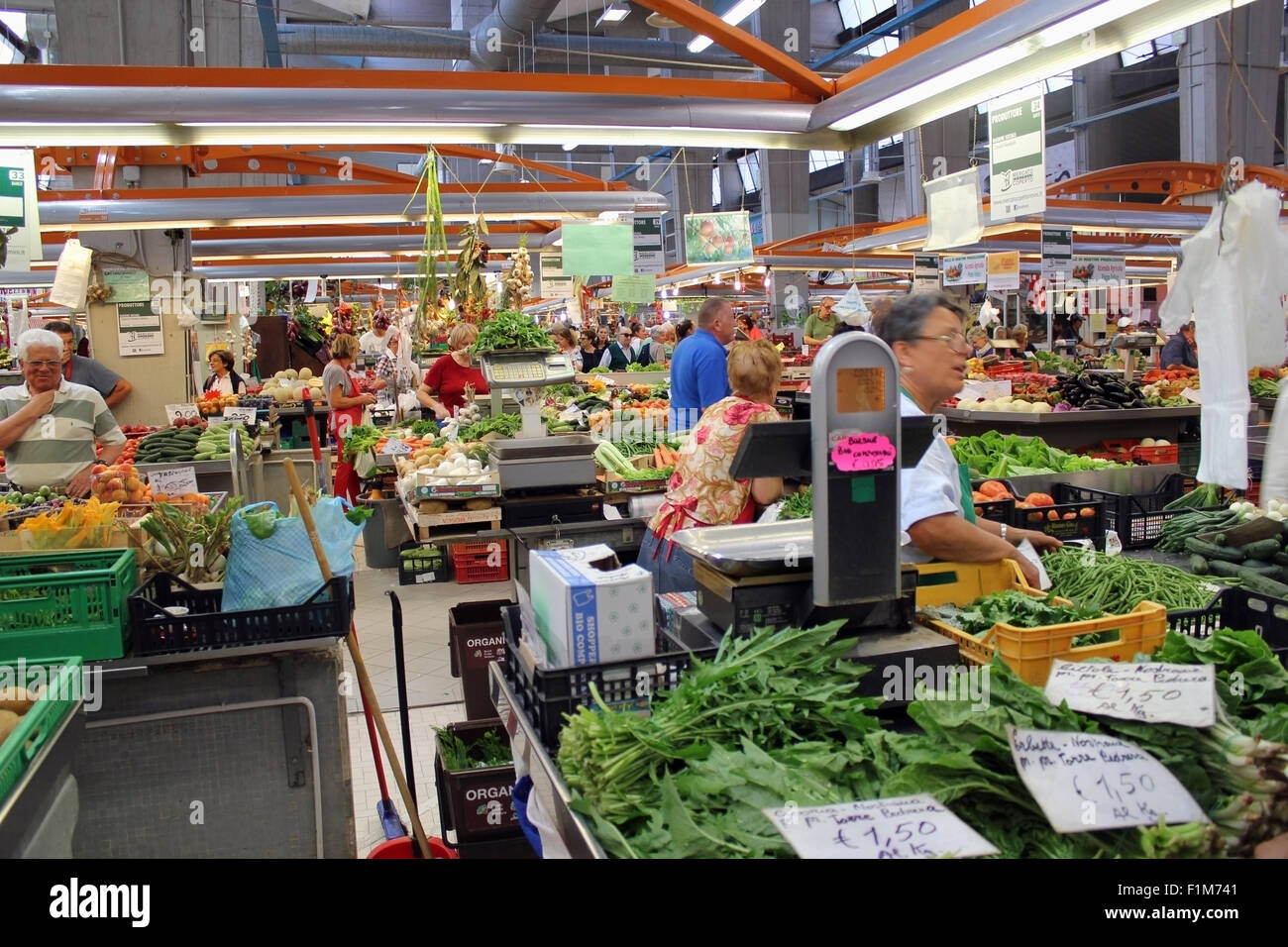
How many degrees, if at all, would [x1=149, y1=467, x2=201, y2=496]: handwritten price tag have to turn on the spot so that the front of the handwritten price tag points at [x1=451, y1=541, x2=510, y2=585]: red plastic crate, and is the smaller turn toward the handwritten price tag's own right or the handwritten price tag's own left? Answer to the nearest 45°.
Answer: approximately 135° to the handwritten price tag's own left

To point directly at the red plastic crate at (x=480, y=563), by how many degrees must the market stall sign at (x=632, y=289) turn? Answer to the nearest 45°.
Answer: approximately 45° to its right

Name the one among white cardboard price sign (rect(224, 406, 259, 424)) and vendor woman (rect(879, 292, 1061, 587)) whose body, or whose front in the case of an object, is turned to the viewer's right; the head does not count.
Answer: the vendor woman

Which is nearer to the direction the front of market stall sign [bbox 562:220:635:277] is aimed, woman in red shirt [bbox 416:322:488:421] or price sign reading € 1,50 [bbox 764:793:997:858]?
the price sign reading € 1,50

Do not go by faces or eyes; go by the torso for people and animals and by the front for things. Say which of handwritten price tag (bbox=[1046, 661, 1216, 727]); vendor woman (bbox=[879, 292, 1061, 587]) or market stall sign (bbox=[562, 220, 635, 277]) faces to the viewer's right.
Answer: the vendor woman

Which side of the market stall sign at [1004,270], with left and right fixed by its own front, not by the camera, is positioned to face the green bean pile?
front

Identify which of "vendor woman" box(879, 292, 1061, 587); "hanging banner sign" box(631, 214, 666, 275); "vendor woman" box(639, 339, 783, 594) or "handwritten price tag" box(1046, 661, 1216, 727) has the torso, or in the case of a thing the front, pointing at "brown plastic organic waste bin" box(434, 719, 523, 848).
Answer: the hanging banner sign

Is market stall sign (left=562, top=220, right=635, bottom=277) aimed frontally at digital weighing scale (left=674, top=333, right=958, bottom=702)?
yes

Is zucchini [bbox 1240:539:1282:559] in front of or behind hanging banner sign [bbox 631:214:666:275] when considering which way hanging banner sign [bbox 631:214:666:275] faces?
in front

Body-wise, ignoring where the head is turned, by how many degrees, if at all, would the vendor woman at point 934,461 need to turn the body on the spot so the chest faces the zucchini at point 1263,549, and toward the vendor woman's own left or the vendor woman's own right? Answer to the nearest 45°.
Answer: approximately 45° to the vendor woman's own left

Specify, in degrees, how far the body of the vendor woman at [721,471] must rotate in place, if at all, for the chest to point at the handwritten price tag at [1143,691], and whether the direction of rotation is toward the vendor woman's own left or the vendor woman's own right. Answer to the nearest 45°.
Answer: approximately 135° to the vendor woman's own right

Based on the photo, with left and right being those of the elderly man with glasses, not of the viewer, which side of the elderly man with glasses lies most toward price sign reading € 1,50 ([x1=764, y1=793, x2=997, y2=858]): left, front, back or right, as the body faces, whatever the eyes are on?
front

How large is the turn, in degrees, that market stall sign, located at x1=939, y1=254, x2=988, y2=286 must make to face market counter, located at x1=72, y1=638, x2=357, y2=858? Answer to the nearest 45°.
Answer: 0° — it already faces it

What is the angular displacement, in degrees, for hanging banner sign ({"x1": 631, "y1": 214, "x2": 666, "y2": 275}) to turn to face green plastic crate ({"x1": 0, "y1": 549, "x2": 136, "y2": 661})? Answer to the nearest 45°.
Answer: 0° — it already faces it

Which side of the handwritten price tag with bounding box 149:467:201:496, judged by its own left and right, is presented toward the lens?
front
